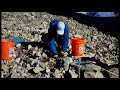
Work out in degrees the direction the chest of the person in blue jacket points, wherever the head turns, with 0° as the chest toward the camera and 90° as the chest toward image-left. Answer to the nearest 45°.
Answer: approximately 0°

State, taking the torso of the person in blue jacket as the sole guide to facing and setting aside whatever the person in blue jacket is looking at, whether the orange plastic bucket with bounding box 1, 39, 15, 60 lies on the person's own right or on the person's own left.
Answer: on the person's own right

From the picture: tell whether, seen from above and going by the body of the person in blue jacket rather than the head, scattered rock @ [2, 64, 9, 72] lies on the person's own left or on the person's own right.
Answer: on the person's own right

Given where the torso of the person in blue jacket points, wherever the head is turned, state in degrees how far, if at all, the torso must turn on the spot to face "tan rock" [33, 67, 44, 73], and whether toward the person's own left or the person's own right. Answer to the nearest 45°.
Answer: approximately 45° to the person's own right
